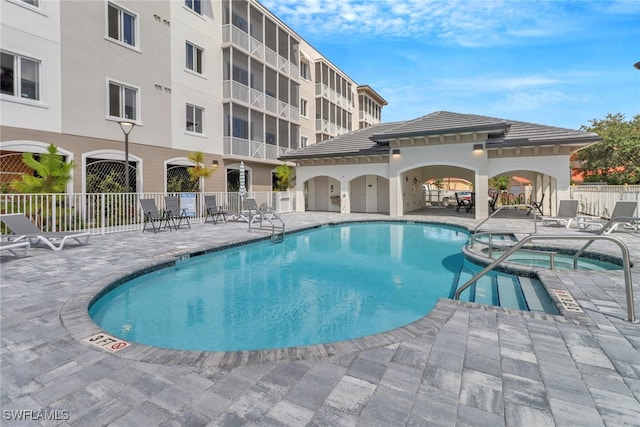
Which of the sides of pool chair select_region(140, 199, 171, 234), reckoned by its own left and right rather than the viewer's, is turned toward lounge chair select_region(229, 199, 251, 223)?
left

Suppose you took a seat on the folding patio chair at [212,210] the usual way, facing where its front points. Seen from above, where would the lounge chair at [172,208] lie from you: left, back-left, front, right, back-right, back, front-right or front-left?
right

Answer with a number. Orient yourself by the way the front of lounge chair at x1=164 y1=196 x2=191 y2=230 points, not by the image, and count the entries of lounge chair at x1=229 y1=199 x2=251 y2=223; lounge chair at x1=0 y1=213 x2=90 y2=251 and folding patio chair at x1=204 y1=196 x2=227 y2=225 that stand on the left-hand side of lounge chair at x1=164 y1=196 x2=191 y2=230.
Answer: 2

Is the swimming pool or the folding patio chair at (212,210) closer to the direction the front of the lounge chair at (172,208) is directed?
the swimming pool

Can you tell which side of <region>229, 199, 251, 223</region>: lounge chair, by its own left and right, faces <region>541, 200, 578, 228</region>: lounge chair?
left

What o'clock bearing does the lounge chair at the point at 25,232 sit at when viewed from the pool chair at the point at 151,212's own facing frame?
The lounge chair is roughly at 3 o'clock from the pool chair.

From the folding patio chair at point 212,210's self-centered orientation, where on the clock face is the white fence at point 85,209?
The white fence is roughly at 3 o'clock from the folding patio chair.

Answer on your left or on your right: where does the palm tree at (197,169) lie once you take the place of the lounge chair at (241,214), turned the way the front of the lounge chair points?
on your right

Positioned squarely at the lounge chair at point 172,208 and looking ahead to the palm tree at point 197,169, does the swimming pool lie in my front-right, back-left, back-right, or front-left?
back-right

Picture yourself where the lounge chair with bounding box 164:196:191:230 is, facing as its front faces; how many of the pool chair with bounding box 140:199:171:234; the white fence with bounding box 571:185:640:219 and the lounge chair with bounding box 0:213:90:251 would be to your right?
2

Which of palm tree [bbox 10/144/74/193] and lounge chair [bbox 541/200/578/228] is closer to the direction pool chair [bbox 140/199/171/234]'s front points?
the lounge chair

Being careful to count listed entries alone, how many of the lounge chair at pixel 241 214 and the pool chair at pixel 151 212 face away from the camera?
0

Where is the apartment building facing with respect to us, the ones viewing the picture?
facing the viewer and to the right of the viewer

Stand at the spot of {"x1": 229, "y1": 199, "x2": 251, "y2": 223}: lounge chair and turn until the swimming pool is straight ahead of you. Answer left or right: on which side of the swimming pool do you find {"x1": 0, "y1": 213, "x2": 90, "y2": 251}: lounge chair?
right
